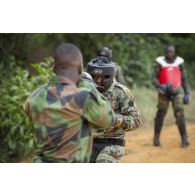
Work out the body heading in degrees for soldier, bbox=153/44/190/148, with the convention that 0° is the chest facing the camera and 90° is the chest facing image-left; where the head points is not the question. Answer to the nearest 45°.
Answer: approximately 0°

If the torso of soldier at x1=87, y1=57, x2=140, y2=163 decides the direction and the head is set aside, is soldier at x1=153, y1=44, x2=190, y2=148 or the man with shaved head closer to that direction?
the man with shaved head

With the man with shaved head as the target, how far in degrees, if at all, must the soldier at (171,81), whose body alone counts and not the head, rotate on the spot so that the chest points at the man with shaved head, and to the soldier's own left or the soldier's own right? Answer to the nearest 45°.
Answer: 0° — they already face them

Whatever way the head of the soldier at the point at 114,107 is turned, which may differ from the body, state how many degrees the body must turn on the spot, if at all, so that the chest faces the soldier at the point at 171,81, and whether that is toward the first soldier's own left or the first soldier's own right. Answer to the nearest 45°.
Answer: approximately 135° to the first soldier's own right

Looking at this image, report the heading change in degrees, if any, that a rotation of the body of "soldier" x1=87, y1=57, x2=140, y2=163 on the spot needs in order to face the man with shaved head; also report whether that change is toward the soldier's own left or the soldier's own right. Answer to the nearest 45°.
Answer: approximately 45° to the soldier's own left

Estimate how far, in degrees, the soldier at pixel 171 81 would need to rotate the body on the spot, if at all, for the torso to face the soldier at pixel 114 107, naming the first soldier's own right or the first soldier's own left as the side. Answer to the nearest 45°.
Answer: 0° — they already face them

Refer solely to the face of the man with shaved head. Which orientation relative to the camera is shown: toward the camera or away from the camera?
away from the camera

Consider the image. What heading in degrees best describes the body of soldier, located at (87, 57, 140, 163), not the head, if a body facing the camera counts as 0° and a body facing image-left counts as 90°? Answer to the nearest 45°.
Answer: approximately 45°
